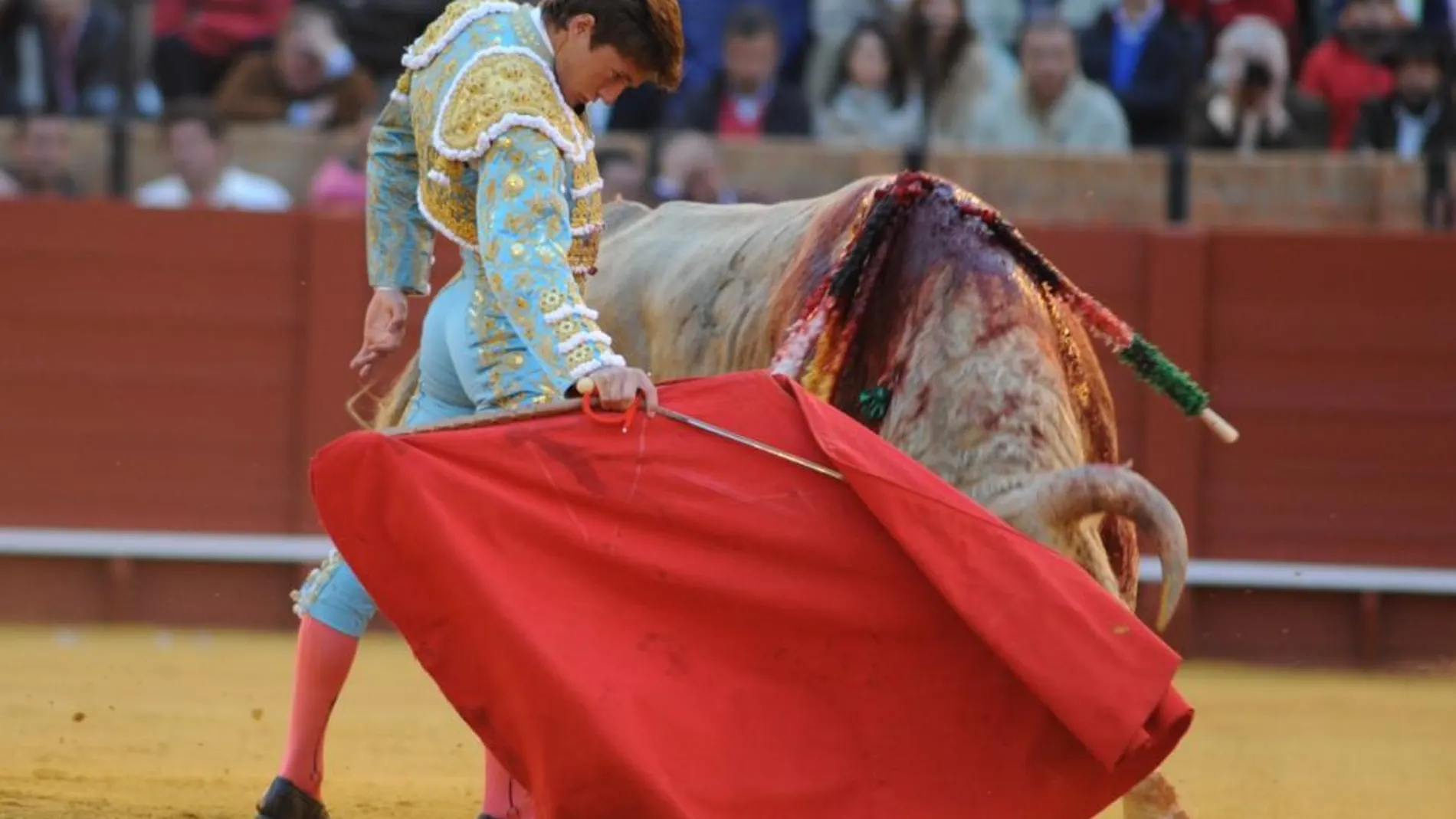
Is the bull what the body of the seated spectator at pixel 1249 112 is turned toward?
yes
